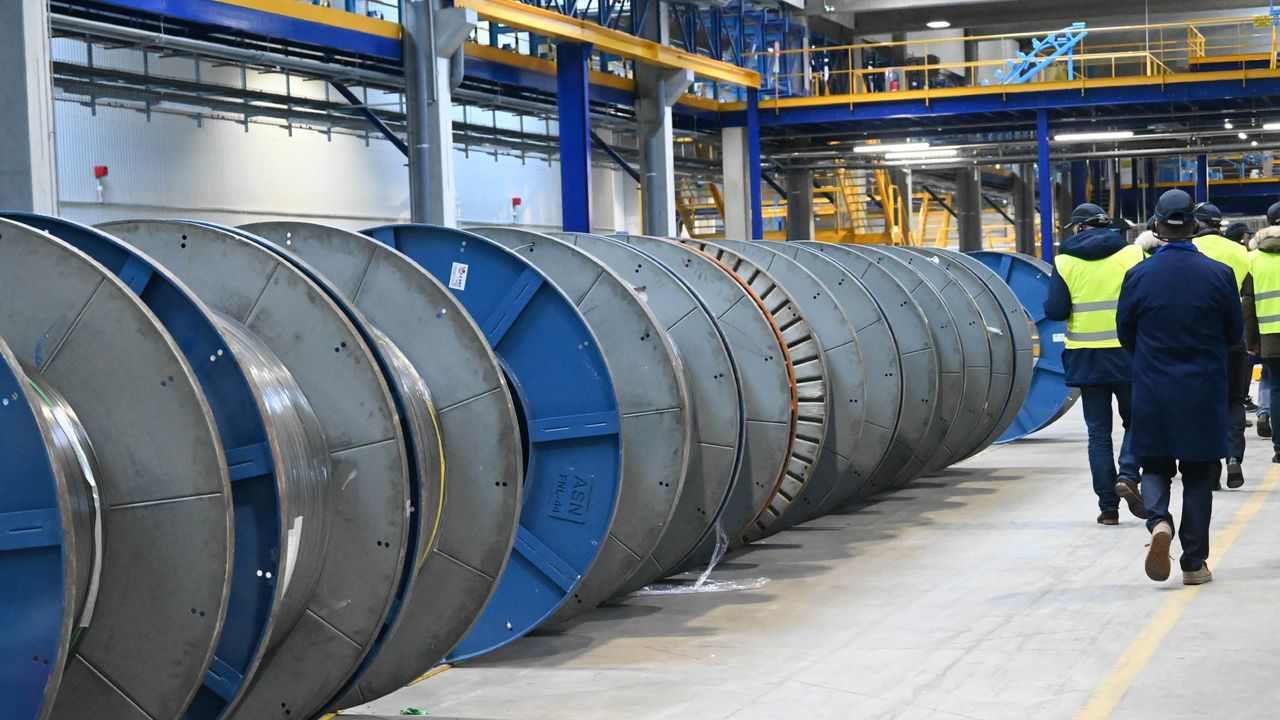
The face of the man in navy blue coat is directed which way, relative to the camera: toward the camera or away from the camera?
away from the camera

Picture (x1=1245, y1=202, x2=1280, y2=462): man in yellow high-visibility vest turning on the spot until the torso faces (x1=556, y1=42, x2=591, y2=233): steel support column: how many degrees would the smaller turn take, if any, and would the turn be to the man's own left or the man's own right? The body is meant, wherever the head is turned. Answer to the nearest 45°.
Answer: approximately 45° to the man's own left

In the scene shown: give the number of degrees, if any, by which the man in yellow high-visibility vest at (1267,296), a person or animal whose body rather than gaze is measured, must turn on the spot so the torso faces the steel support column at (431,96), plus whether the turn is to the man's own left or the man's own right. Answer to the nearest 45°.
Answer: approximately 45° to the man's own left

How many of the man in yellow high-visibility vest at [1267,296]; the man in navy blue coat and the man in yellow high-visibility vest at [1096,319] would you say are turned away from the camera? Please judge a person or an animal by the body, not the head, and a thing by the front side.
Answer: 3

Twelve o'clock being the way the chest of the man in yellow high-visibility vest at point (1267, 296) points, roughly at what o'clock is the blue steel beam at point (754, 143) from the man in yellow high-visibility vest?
The blue steel beam is roughly at 11 o'clock from the man in yellow high-visibility vest.

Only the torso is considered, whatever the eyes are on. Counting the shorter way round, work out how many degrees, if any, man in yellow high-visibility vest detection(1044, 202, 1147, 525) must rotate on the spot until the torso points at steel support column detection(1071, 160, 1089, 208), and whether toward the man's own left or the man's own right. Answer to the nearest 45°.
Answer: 0° — they already face it

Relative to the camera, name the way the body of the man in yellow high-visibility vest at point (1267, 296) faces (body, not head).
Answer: away from the camera

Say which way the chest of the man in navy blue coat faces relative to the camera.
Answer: away from the camera

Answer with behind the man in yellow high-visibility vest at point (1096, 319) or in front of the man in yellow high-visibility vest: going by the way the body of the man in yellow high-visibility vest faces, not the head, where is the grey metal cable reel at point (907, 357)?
in front

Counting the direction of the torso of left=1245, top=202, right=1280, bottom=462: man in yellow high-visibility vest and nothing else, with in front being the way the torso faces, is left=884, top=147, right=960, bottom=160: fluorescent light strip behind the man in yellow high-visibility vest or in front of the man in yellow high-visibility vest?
in front

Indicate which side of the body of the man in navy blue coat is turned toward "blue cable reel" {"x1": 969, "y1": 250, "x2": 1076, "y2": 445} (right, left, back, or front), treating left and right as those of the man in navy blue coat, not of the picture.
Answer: front

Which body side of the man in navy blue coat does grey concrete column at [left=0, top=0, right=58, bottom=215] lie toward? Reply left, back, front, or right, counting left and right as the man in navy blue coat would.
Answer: left

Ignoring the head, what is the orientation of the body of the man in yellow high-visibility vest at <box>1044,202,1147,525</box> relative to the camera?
away from the camera

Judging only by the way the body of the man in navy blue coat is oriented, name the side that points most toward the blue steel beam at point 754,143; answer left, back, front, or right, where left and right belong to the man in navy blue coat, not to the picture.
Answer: front
